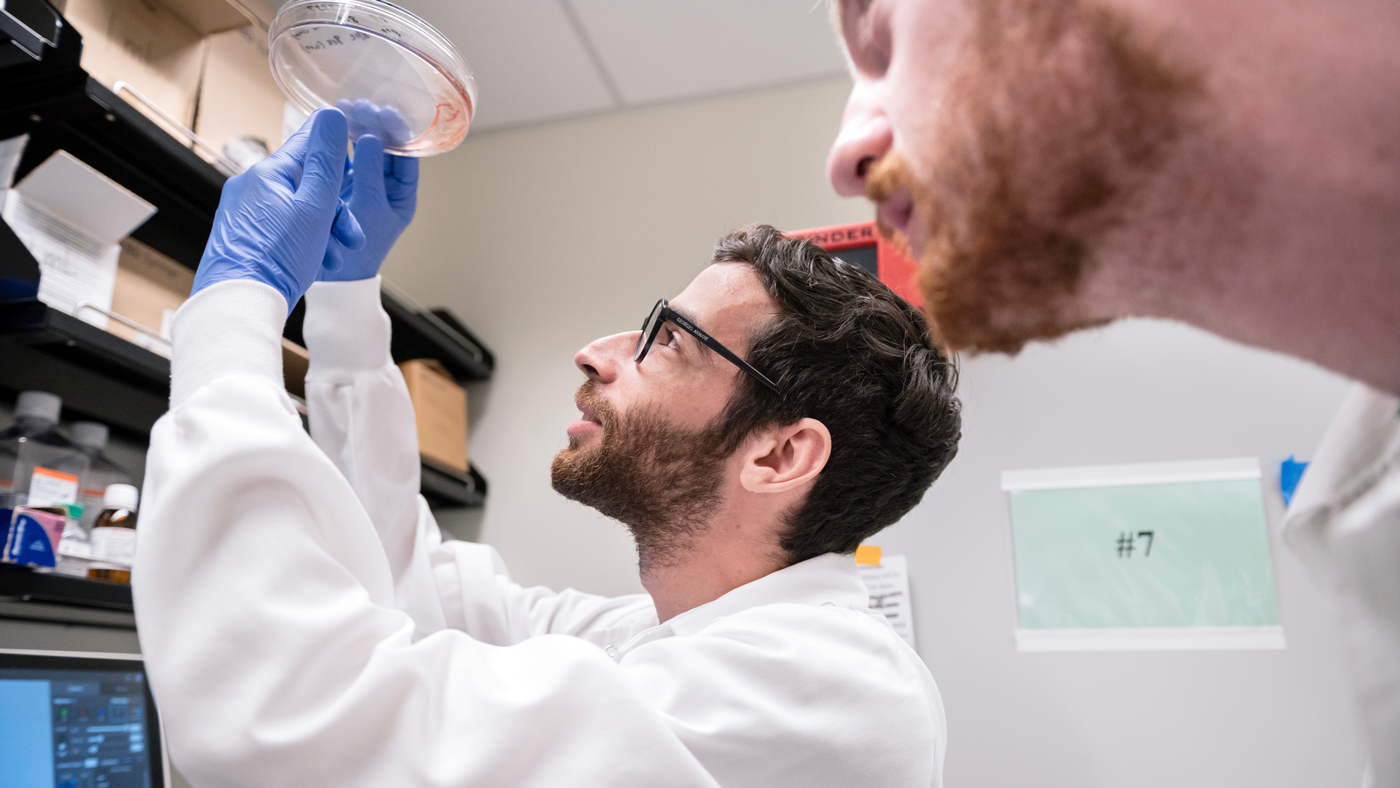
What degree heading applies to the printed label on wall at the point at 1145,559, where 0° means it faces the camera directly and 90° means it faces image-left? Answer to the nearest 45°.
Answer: approximately 0°

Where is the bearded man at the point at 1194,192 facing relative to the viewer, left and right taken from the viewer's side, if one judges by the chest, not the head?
facing to the left of the viewer

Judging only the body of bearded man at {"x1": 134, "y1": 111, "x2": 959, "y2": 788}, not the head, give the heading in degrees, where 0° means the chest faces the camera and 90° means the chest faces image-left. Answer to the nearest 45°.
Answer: approximately 90°

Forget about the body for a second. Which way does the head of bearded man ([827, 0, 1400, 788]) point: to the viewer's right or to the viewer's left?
to the viewer's left

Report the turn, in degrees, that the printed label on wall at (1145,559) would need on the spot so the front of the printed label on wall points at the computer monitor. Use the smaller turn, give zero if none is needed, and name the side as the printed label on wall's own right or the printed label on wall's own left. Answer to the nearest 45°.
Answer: approximately 45° to the printed label on wall's own right

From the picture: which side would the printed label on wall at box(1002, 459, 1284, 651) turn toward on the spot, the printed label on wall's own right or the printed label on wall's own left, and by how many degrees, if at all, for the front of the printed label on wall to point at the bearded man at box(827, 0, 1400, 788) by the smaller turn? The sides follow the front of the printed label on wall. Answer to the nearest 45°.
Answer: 0° — it already faces them
